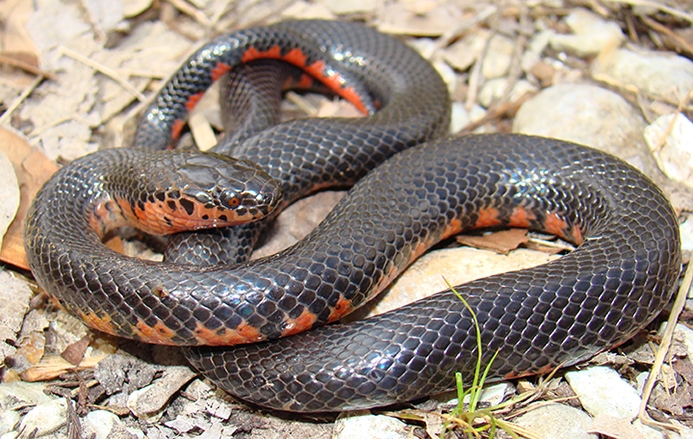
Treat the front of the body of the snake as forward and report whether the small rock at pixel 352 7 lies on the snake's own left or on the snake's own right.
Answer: on the snake's own left

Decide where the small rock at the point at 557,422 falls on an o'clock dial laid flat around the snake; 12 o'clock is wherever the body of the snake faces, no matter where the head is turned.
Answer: The small rock is roughly at 1 o'clock from the snake.

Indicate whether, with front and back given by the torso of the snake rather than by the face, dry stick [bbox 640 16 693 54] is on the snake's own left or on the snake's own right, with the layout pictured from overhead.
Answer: on the snake's own left

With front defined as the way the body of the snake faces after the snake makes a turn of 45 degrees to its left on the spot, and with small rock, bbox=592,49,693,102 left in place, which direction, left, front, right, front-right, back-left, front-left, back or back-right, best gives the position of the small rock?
front

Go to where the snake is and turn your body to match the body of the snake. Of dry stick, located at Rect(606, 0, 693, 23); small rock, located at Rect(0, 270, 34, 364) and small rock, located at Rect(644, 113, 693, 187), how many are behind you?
1

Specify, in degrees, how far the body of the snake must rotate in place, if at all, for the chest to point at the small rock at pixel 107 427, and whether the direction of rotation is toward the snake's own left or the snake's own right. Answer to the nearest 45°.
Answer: approximately 135° to the snake's own right

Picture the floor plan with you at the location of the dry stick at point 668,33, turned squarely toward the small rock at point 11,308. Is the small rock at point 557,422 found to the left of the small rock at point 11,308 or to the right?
left

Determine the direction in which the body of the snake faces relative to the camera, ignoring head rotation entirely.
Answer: to the viewer's right

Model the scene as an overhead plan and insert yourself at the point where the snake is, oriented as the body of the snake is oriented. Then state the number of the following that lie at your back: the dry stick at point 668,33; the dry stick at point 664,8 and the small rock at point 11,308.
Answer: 1

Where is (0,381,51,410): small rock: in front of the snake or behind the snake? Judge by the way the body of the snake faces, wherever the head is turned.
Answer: behind

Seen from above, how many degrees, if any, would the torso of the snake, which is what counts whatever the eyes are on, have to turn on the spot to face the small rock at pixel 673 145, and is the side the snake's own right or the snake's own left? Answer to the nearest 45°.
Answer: approximately 45° to the snake's own left

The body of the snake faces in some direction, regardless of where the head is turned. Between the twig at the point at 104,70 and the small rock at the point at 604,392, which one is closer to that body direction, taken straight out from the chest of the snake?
the small rock

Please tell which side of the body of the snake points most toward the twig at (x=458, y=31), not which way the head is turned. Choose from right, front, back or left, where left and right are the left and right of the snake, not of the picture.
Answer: left

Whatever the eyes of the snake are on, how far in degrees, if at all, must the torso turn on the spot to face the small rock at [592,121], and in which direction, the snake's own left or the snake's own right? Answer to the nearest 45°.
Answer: approximately 45° to the snake's own left
